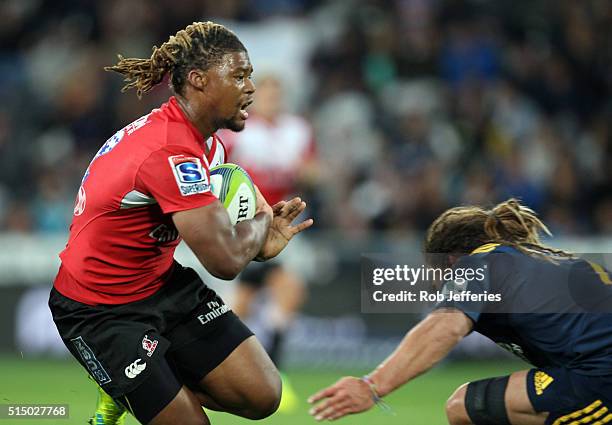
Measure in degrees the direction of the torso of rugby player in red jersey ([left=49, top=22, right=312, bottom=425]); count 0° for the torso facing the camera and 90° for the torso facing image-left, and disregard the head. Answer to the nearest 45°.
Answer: approximately 270°
